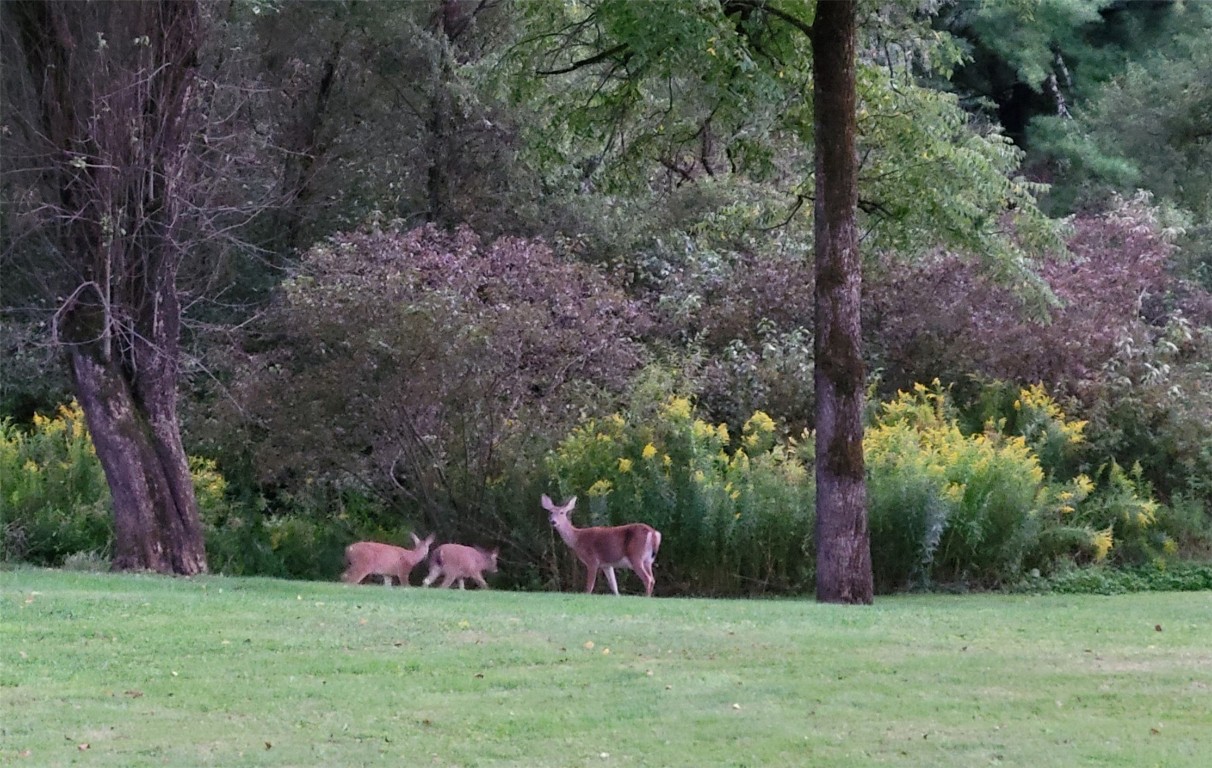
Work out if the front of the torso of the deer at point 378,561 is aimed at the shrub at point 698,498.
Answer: yes

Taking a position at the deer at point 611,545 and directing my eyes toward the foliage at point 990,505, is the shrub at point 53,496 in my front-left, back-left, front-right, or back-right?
back-left

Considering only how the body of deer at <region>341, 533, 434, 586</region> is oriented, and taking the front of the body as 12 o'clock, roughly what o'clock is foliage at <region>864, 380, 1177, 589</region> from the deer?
The foliage is roughly at 12 o'clock from the deer.

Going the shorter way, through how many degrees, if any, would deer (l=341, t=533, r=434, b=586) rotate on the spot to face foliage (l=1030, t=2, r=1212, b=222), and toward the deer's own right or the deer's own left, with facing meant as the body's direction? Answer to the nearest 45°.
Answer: approximately 45° to the deer's own left

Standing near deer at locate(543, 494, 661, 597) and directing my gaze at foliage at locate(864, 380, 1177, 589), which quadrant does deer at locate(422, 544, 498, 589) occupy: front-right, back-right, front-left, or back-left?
back-left

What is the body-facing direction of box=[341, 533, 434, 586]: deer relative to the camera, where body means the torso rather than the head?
to the viewer's right

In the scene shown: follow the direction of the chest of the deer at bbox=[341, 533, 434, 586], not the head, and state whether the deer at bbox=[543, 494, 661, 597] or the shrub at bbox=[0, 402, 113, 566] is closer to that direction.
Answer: the deer
